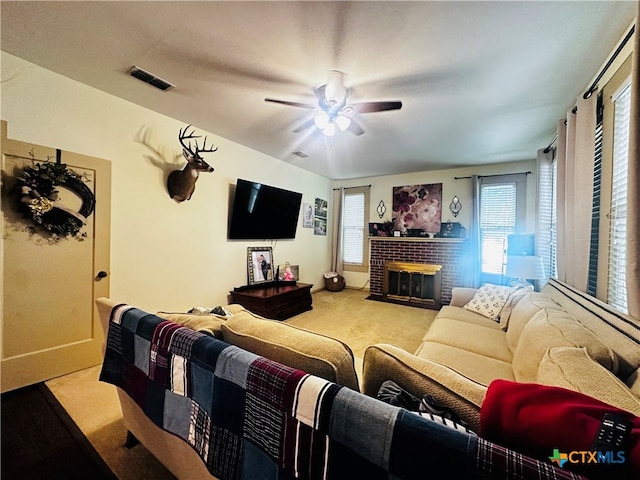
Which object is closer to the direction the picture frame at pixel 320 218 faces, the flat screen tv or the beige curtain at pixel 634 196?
the beige curtain

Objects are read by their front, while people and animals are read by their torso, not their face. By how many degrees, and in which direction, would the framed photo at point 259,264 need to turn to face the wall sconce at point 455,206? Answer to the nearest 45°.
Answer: approximately 45° to its left

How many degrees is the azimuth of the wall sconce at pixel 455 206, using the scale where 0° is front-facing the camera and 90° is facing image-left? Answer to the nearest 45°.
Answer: approximately 0°

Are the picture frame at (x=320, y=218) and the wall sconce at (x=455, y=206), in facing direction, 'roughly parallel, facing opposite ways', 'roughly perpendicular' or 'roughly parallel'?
roughly perpendicular

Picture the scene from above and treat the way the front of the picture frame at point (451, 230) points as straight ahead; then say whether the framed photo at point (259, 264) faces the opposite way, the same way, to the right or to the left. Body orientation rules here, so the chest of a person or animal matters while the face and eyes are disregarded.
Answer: to the left

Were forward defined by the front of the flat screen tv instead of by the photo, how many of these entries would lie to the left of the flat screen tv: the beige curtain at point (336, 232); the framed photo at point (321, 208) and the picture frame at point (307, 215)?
3

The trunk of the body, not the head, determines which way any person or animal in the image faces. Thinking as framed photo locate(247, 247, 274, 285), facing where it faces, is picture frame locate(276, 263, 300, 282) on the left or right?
on its left
